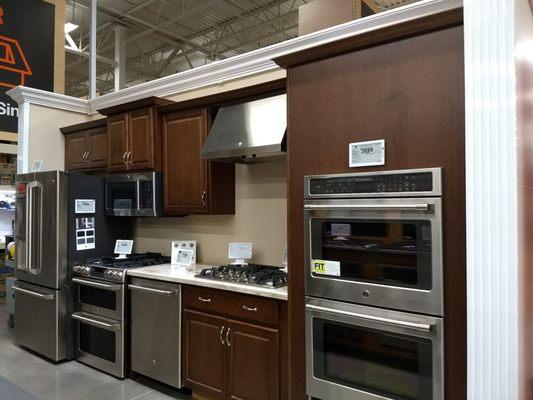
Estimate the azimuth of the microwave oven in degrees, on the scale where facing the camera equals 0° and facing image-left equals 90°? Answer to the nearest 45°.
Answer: approximately 45°

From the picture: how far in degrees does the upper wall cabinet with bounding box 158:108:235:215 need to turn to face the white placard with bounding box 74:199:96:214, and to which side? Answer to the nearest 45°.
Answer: approximately 90° to its right

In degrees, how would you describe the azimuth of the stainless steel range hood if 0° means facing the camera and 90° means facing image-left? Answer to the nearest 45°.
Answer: approximately 45°

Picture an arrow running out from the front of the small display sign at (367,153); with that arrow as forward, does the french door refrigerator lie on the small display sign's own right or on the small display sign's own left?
on the small display sign's own right

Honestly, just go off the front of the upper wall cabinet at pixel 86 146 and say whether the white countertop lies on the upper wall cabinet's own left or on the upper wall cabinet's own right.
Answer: on the upper wall cabinet's own left

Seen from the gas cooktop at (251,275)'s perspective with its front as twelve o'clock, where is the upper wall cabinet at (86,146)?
The upper wall cabinet is roughly at 3 o'clock from the gas cooktop.

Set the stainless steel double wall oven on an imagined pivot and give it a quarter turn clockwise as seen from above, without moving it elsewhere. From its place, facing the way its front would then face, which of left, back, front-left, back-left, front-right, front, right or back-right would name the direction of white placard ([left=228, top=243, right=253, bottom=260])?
front

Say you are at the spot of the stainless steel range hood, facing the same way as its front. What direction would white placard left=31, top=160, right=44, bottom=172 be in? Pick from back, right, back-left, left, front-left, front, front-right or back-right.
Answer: right

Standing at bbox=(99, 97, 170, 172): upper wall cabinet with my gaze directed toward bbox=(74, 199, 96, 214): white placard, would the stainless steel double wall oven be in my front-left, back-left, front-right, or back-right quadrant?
back-left

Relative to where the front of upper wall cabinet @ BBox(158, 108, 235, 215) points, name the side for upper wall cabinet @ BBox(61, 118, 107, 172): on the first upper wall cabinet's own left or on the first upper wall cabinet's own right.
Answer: on the first upper wall cabinet's own right

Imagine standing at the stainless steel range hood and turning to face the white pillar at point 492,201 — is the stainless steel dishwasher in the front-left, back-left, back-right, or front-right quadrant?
back-right

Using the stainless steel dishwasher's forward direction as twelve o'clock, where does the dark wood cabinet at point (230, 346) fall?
The dark wood cabinet is roughly at 9 o'clock from the stainless steel dishwasher.

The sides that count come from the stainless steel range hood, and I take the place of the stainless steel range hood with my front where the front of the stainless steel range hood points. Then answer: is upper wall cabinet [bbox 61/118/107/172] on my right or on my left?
on my right

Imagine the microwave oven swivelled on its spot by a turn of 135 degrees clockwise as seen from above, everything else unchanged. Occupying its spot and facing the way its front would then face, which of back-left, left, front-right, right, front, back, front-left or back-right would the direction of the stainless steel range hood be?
back-right
